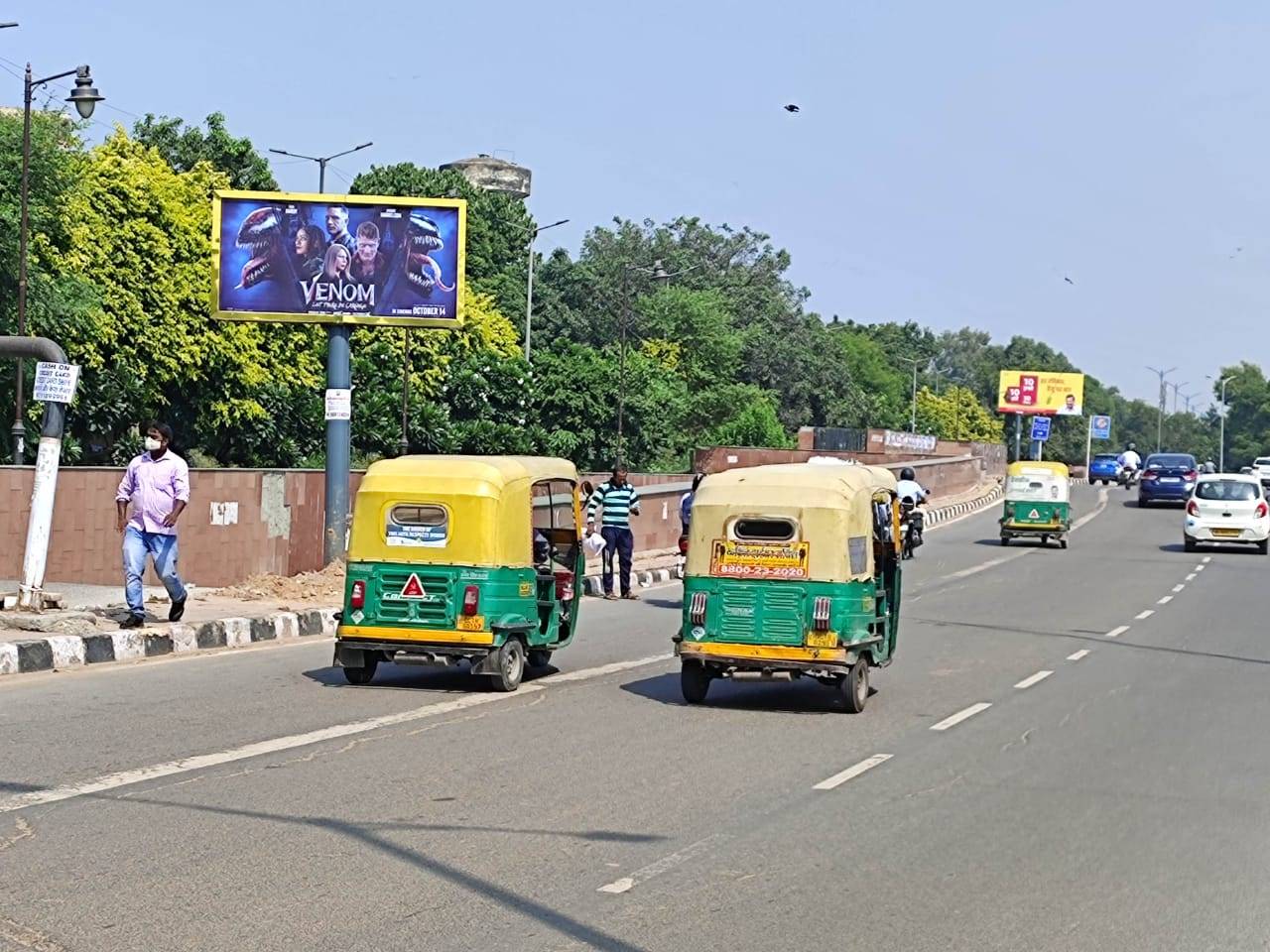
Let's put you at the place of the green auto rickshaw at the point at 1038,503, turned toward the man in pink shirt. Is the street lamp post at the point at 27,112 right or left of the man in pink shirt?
right

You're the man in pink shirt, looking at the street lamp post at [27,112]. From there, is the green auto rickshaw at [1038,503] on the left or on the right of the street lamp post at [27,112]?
right

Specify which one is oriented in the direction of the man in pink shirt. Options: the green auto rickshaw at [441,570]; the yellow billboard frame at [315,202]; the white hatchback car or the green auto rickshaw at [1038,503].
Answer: the yellow billboard frame

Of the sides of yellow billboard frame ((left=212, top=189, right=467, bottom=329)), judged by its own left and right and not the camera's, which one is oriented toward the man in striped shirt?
left

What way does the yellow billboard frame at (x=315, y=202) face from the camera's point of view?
toward the camera

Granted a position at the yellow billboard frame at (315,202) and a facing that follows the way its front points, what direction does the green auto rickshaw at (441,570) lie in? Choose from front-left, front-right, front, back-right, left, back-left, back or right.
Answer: front

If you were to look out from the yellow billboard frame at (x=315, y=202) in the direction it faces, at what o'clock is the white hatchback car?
The white hatchback car is roughly at 8 o'clock from the yellow billboard frame.

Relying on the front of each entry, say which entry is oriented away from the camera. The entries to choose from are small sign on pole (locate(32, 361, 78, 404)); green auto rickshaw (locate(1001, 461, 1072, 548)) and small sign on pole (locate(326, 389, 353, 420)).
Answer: the green auto rickshaw

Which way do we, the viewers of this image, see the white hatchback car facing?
facing away from the viewer

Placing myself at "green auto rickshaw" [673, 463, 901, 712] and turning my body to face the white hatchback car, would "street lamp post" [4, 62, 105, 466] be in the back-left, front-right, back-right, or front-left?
front-left

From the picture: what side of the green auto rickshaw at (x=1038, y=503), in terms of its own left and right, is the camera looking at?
back

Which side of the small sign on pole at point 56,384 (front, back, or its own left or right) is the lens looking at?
front

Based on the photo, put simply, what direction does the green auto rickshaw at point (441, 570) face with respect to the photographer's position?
facing away from the viewer and to the right of the viewer

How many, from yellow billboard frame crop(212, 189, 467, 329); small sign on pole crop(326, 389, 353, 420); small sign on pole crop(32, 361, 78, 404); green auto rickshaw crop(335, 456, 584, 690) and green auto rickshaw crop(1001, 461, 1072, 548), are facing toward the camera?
3

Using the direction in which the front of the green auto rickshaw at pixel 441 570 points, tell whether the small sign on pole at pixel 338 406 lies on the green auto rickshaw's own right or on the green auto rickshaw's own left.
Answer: on the green auto rickshaw's own left

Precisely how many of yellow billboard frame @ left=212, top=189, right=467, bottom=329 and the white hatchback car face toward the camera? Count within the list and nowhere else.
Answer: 1

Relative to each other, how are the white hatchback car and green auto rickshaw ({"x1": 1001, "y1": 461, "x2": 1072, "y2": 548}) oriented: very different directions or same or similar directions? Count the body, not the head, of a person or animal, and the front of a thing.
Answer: same or similar directions

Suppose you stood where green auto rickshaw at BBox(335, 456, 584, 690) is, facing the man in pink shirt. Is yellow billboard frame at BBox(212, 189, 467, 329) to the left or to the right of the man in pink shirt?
right
